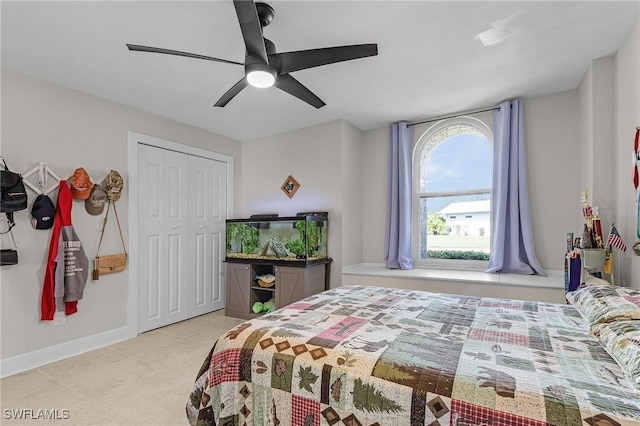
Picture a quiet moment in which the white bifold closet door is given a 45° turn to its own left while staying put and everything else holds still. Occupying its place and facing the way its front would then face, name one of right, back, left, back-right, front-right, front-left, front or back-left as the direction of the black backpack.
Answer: back-right

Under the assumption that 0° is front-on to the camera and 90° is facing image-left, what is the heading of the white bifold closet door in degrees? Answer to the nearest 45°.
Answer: approximately 315°

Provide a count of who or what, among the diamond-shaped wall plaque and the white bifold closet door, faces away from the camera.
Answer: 0

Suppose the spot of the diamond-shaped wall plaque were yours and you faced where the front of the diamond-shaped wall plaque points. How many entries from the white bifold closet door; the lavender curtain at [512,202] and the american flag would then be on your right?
1

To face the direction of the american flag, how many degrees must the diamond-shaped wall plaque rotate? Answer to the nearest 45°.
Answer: approximately 45° to its left

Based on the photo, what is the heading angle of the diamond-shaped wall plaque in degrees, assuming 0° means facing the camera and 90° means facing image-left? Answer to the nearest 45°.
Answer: approximately 0°

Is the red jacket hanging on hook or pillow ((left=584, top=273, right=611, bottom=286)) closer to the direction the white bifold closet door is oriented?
the pillow

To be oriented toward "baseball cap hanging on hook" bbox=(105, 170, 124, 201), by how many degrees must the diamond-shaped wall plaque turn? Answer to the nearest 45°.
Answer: approximately 45° to its right

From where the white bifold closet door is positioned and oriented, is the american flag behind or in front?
in front

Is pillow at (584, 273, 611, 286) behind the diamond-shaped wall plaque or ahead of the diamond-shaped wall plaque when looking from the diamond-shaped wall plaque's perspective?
ahead

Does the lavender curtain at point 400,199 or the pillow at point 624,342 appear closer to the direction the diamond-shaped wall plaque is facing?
the pillow

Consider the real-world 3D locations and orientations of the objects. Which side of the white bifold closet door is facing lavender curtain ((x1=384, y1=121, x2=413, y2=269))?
front

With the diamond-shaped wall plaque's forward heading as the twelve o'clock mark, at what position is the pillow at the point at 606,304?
The pillow is roughly at 11 o'clock from the diamond-shaped wall plaque.

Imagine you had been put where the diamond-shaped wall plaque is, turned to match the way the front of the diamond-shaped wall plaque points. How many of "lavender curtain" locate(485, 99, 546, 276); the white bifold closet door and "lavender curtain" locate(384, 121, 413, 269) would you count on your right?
1

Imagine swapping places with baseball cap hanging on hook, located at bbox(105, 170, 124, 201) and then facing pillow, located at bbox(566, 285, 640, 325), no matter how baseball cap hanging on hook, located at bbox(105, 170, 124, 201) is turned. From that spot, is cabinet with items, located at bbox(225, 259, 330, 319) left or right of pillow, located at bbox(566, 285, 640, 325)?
left

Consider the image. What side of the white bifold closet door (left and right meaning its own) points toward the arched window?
front

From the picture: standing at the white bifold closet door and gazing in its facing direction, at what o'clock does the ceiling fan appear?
The ceiling fan is roughly at 1 o'clock from the white bifold closet door.
